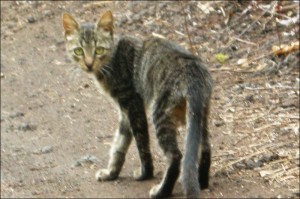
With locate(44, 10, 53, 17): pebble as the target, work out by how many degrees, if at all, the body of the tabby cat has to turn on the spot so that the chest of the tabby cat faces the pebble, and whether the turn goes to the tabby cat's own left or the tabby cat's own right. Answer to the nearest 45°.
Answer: approximately 45° to the tabby cat's own right

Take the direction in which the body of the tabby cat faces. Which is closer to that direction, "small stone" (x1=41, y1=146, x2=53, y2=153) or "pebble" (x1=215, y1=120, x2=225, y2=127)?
the small stone

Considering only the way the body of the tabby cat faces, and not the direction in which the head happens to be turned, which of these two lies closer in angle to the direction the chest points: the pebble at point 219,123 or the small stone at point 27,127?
the small stone

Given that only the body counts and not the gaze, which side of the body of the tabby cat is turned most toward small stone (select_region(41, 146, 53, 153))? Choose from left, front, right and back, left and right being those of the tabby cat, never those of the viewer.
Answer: front

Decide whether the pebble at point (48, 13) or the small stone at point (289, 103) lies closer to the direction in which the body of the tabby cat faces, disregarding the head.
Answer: the pebble

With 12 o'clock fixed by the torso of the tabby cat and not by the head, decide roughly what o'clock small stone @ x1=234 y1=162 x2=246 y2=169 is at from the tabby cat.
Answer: The small stone is roughly at 5 o'clock from the tabby cat.

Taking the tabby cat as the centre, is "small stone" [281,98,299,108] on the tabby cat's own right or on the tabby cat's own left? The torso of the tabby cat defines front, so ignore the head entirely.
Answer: on the tabby cat's own right

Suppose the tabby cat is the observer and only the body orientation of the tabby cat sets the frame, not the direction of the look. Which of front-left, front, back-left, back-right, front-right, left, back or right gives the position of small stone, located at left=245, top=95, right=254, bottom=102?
right

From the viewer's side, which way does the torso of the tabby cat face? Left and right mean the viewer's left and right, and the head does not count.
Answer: facing away from the viewer and to the left of the viewer
